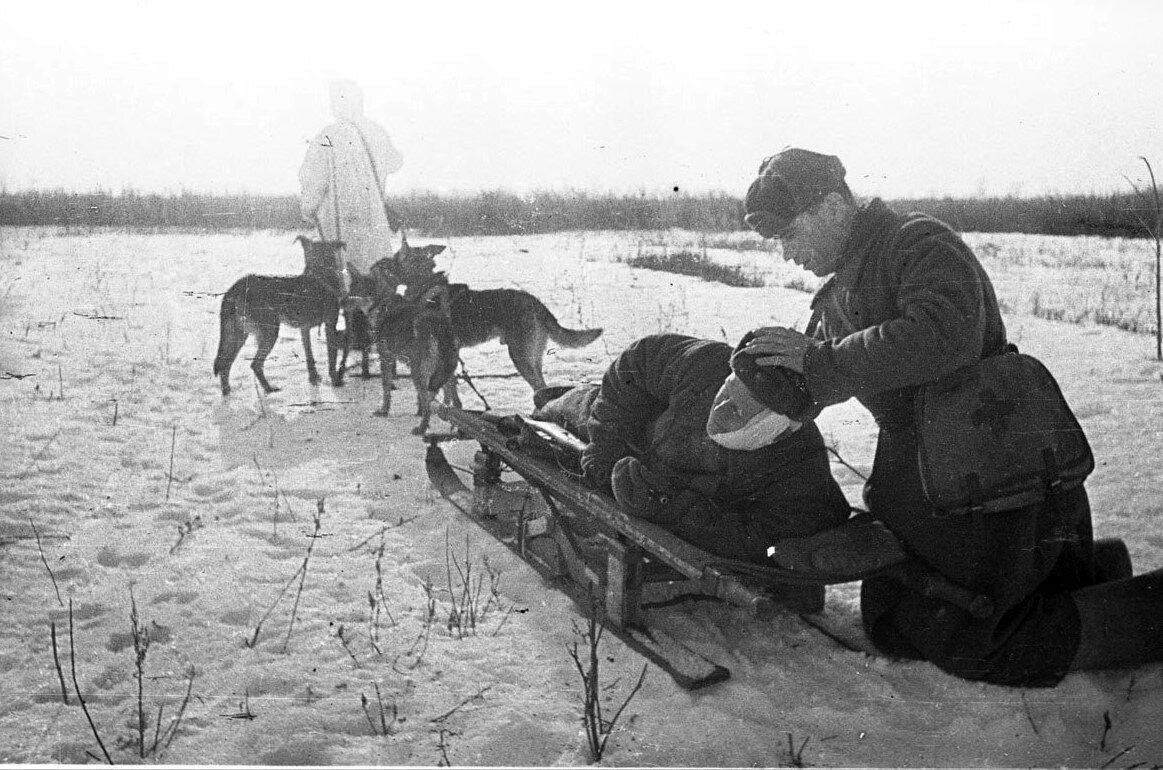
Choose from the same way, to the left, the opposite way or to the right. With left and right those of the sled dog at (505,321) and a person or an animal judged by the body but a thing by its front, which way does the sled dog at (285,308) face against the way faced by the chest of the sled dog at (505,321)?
the opposite way

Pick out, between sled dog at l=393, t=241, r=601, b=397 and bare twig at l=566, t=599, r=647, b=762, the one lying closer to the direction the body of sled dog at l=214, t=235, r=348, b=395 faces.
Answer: the sled dog

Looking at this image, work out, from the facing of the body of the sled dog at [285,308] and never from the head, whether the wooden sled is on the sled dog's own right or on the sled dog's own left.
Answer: on the sled dog's own right

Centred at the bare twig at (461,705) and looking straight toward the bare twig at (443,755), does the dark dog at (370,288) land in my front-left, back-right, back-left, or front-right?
back-right

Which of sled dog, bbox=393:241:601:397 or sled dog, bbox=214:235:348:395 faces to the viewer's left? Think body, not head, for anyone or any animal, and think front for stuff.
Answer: sled dog, bbox=393:241:601:397

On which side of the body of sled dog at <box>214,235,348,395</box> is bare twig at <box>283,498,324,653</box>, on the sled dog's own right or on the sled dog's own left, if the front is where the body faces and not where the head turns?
on the sled dog's own right

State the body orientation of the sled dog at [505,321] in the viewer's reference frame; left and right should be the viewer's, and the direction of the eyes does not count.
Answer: facing to the left of the viewer

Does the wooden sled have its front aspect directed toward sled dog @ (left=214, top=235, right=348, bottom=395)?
yes

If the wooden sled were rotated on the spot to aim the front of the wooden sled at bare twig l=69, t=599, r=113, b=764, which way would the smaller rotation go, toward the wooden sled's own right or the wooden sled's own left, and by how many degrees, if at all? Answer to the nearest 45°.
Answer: approximately 90° to the wooden sled's own left

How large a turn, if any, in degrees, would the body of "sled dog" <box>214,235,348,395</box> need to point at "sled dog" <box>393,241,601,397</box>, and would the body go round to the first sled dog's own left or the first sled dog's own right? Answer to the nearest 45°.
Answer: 0° — it already faces it

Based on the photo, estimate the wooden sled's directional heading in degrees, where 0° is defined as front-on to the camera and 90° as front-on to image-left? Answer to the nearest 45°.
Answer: approximately 135°

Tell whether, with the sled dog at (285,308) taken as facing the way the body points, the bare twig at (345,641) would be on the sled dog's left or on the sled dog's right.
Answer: on the sled dog's right

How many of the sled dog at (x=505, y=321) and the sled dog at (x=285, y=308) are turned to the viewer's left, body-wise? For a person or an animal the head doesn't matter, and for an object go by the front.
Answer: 1

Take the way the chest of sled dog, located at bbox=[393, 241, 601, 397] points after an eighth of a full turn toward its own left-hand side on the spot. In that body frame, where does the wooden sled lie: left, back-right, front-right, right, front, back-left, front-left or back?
front-left

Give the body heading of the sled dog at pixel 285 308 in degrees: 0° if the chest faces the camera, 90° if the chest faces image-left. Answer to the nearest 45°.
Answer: approximately 270°

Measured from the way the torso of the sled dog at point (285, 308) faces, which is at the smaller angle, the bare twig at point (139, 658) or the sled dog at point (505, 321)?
the sled dog
